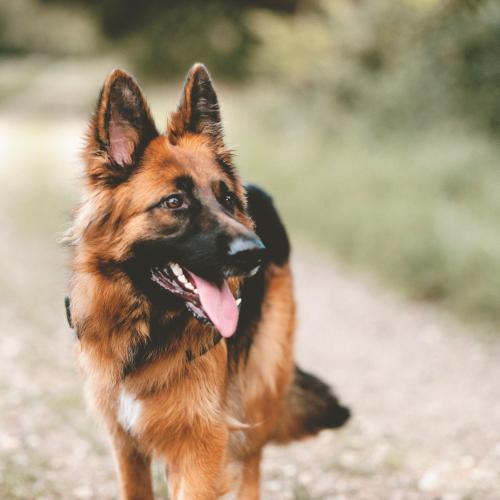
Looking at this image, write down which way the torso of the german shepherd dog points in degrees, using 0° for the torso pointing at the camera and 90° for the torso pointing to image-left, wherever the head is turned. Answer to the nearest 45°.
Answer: approximately 45°
